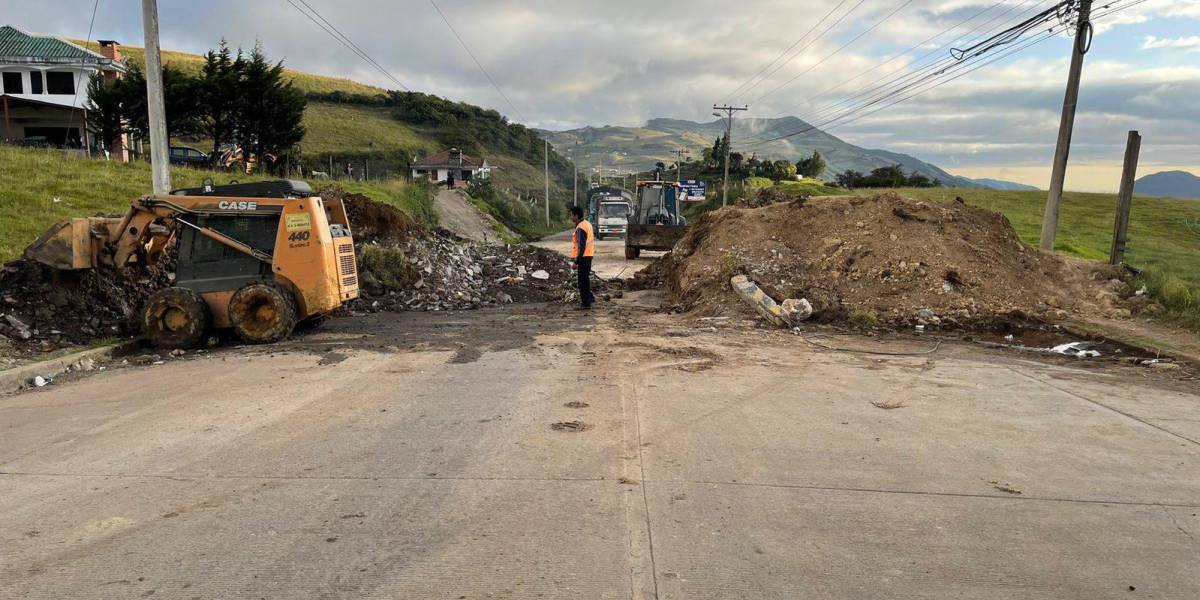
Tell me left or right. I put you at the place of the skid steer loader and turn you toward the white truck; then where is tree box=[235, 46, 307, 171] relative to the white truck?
left

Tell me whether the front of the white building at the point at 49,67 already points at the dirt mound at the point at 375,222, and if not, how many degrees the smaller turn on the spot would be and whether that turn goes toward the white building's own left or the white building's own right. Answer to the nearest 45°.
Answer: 0° — it already faces it

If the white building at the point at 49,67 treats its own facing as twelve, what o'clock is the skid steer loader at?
The skid steer loader is roughly at 12 o'clock from the white building.

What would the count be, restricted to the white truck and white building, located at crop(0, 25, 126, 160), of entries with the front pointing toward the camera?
2

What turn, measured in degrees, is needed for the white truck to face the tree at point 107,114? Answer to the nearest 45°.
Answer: approximately 90° to its right

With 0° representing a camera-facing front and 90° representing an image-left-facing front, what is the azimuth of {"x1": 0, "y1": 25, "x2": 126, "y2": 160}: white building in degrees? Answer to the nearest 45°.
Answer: approximately 0°

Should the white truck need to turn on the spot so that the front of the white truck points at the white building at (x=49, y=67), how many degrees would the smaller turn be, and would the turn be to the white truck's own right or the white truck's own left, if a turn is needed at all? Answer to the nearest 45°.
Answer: approximately 90° to the white truck's own right
